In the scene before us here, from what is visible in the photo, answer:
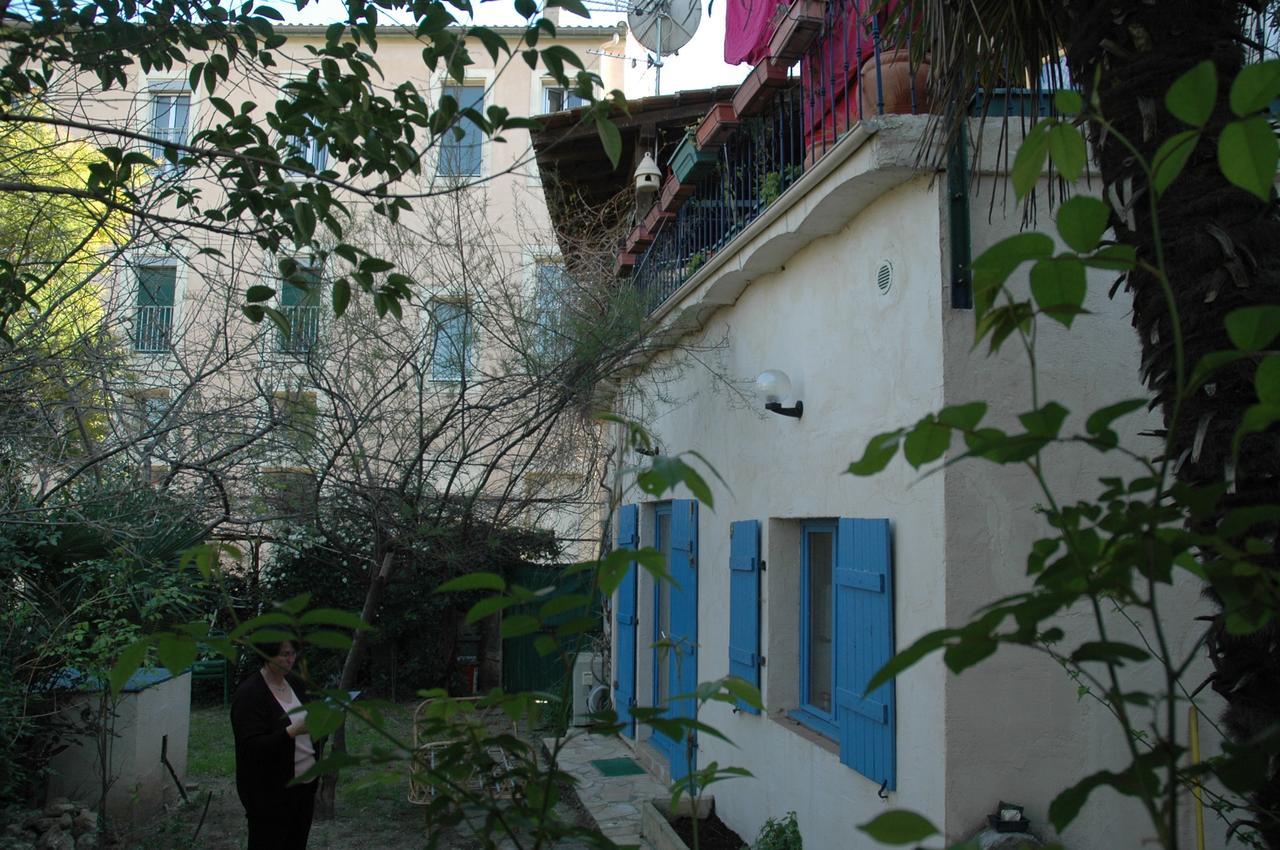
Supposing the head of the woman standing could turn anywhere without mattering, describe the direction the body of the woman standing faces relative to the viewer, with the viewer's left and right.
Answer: facing the viewer and to the right of the viewer

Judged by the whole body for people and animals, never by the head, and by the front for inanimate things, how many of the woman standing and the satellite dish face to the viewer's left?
0

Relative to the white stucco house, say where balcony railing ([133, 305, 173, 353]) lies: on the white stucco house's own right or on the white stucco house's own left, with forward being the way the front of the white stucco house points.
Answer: on the white stucco house's own right

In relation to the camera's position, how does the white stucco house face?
facing the viewer and to the left of the viewer

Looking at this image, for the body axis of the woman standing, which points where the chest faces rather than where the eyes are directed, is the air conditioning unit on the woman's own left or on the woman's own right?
on the woman's own left

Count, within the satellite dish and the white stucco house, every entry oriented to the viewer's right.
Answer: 0

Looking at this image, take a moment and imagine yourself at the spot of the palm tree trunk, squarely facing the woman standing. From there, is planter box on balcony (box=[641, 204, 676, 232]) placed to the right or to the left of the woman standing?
right
